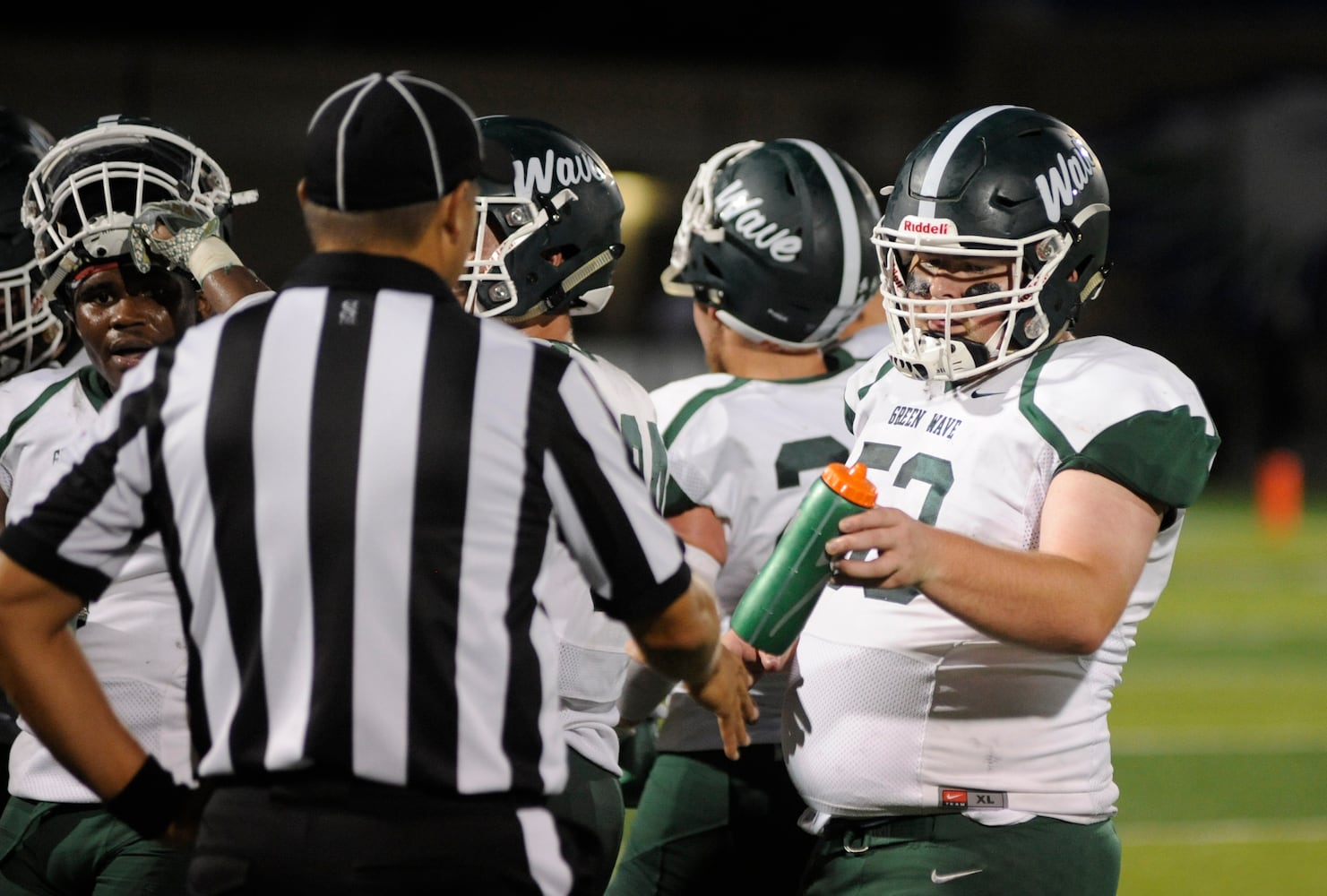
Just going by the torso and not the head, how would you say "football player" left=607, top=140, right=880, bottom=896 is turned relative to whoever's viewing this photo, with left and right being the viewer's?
facing away from the viewer and to the left of the viewer

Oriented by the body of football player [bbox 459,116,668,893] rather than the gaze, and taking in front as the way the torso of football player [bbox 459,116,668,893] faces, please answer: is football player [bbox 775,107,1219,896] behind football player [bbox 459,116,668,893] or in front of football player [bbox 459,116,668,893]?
behind

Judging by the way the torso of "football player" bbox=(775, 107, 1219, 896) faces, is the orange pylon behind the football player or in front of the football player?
behind

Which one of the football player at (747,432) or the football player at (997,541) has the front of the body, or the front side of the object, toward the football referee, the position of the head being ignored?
the football player at (997,541)

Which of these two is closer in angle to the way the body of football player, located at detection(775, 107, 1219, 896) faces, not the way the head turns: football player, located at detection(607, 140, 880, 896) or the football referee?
the football referee

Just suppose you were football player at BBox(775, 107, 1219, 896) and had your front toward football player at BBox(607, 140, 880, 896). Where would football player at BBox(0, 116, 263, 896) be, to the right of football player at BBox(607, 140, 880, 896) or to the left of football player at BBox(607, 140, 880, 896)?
left

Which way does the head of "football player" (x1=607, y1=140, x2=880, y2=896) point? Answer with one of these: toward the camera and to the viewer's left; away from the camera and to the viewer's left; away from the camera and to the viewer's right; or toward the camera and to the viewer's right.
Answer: away from the camera and to the viewer's left

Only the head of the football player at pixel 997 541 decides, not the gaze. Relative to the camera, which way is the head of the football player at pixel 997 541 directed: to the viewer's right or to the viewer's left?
to the viewer's left

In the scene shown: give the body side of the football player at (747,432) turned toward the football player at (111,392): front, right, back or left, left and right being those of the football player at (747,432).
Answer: left

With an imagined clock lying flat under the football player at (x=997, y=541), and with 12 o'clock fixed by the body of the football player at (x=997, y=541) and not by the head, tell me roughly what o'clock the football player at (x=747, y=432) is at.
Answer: the football player at (x=747, y=432) is roughly at 3 o'clock from the football player at (x=997, y=541).

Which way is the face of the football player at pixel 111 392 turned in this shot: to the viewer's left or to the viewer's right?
to the viewer's right

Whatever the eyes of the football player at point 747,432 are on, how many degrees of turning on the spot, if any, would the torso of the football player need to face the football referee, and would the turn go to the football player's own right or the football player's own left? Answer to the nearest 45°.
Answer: approximately 135° to the football player's own left

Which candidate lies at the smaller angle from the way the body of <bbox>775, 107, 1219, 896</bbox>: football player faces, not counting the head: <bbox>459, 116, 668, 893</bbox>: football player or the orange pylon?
the football player
